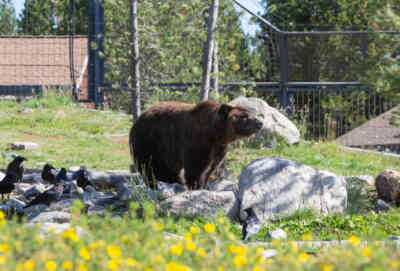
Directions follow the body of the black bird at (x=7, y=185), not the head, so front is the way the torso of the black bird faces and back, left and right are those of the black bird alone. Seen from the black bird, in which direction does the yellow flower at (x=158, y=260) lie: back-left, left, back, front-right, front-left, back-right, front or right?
right

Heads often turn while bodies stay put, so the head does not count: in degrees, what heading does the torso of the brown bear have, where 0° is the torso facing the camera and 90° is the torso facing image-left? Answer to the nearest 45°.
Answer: approximately 270°

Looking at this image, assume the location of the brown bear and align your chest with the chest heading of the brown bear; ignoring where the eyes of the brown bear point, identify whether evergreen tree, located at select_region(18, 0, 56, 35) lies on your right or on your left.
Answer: on your left

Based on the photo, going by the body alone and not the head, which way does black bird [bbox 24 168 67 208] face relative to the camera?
to the viewer's right

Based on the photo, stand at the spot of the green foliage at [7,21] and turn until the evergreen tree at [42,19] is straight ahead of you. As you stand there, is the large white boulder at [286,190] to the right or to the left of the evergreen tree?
right

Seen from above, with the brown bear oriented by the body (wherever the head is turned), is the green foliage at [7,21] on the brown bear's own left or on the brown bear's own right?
on the brown bear's own left

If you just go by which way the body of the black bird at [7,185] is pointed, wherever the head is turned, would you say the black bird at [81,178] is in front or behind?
in front
